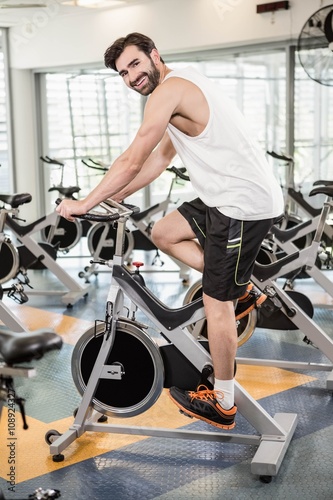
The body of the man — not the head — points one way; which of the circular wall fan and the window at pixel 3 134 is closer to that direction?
the window

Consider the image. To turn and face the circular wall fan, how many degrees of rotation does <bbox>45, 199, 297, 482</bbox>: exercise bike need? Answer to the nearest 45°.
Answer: approximately 90° to its right

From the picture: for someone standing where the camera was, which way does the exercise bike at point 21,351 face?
facing to the left of the viewer

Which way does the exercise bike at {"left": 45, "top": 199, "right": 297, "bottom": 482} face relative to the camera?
to the viewer's left

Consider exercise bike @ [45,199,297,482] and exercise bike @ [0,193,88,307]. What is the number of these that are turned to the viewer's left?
2

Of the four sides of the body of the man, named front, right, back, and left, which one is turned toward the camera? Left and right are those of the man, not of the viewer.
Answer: left

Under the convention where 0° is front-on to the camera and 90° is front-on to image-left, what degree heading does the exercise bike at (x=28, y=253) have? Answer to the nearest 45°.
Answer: approximately 90°

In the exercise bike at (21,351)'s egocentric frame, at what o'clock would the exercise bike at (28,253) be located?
the exercise bike at (28,253) is roughly at 3 o'clock from the exercise bike at (21,351).

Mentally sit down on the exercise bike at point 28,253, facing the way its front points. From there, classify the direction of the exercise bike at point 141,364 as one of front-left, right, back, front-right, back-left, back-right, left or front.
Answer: left

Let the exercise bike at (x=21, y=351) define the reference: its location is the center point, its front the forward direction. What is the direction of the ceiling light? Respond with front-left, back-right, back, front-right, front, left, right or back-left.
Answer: right
